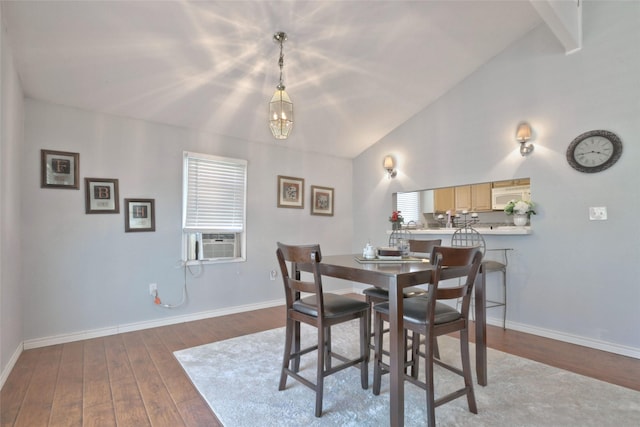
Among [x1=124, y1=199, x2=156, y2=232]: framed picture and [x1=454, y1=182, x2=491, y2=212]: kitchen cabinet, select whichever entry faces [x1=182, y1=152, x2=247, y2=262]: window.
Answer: the kitchen cabinet

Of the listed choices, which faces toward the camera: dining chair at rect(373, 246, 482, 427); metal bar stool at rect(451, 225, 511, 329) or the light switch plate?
the light switch plate

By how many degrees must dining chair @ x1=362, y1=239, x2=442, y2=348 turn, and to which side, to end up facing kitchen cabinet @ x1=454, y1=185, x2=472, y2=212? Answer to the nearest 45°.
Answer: approximately 135° to its right

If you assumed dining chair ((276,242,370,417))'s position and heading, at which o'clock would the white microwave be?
The white microwave is roughly at 12 o'clock from the dining chair.

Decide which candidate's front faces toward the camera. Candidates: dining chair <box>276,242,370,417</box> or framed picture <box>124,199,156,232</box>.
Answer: the framed picture

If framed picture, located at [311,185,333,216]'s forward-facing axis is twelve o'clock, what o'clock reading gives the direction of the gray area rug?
The gray area rug is roughly at 1 o'clock from the framed picture.

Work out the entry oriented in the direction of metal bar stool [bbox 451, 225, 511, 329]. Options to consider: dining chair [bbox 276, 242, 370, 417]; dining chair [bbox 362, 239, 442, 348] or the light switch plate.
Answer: dining chair [bbox 276, 242, 370, 417]

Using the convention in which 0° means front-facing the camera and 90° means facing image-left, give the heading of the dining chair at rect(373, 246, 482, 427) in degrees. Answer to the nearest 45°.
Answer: approximately 135°

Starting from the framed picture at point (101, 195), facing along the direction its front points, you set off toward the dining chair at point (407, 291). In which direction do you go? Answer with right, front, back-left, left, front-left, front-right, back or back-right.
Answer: front-left

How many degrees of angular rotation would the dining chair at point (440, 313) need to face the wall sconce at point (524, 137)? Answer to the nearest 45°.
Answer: approximately 90° to its right

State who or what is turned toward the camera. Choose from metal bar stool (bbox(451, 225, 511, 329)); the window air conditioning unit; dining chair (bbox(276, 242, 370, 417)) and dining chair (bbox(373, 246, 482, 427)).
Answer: the window air conditioning unit

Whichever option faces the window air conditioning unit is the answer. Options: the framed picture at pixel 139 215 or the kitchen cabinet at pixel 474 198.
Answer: the kitchen cabinet

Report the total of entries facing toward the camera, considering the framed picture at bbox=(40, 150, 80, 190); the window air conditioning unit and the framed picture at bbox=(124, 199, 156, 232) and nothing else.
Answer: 3

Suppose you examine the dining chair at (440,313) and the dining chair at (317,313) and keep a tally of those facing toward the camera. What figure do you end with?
0

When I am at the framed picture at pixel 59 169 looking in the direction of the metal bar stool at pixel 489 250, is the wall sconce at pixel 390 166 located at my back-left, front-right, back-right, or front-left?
front-left

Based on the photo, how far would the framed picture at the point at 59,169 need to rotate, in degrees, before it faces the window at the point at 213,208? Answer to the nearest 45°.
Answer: approximately 90° to its left
